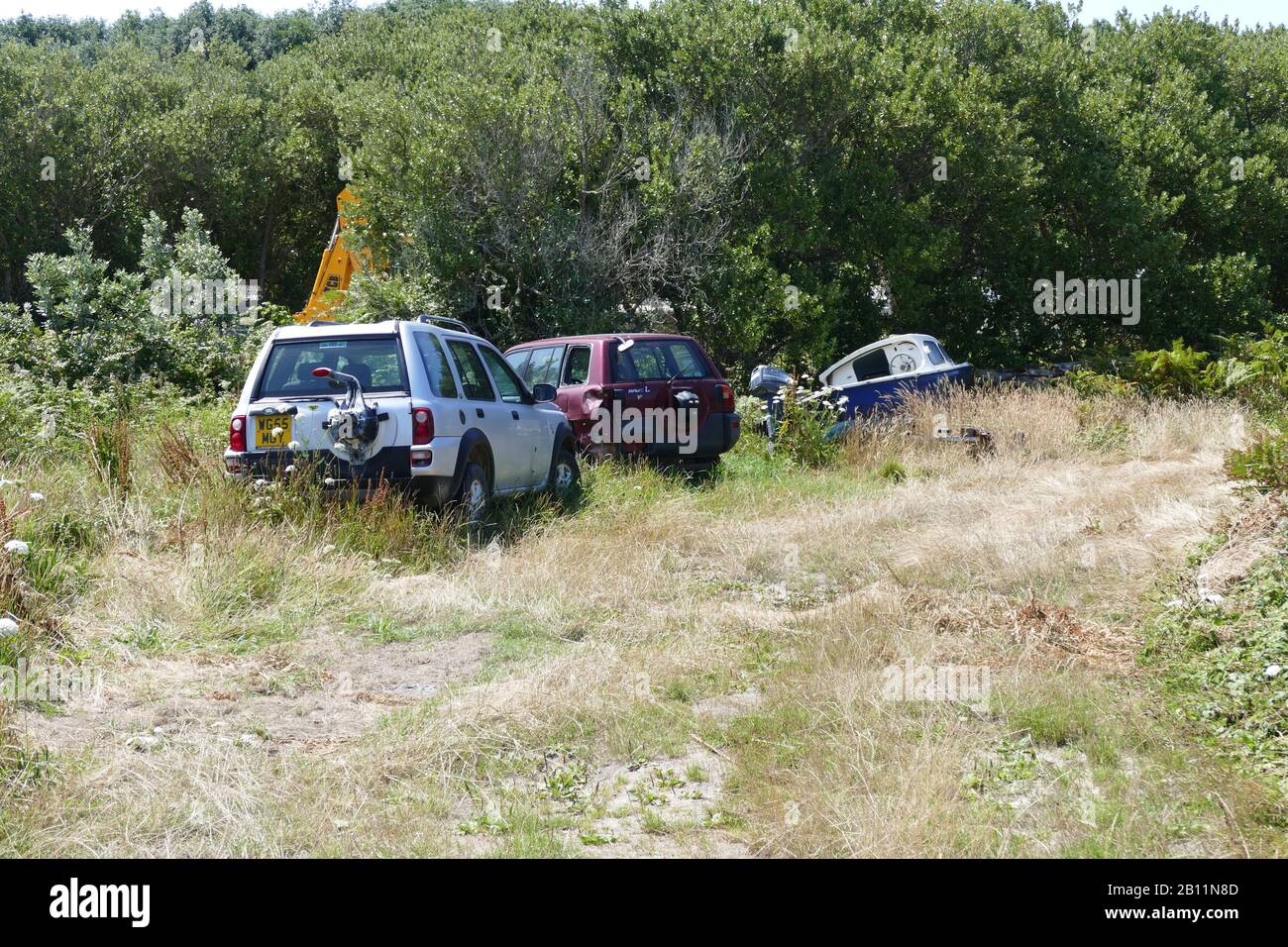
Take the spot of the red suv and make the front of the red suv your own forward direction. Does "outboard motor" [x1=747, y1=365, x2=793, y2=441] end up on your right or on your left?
on your right

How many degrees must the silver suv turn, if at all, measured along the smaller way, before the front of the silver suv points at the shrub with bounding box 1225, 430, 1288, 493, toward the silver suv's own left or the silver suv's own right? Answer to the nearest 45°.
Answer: approximately 90° to the silver suv's own right

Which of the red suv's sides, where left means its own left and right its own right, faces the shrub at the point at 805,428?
right

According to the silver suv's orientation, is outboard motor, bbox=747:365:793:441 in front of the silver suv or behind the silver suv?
in front

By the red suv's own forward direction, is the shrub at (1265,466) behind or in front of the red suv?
behind

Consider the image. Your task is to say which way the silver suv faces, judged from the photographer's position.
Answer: facing away from the viewer and to the right of the viewer

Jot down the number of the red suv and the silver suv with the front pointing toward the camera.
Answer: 0

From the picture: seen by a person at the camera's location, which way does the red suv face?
facing away from the viewer and to the left of the viewer

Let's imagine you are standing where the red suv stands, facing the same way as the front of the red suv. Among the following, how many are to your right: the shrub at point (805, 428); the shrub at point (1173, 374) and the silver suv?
2

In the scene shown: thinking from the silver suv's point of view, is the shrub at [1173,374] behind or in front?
in front

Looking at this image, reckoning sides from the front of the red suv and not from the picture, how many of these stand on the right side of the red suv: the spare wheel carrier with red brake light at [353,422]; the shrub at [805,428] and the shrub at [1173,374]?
2

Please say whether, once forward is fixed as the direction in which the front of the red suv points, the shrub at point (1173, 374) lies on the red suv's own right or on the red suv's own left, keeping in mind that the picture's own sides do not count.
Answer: on the red suv's own right
